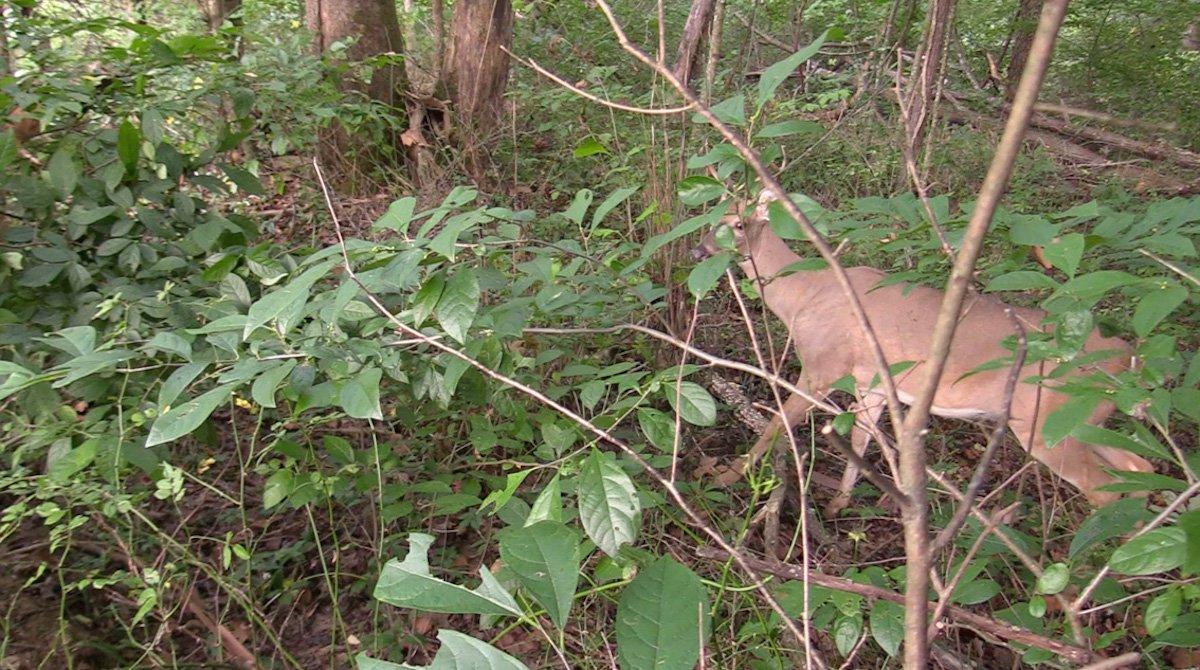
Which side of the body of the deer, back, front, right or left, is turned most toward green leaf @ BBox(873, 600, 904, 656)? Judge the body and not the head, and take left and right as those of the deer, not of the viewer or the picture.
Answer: left

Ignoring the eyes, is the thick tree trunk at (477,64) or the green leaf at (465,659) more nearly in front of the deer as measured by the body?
the thick tree trunk

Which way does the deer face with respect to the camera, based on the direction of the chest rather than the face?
to the viewer's left

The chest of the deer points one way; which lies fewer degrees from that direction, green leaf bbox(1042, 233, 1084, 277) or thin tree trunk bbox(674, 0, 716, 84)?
the thin tree trunk

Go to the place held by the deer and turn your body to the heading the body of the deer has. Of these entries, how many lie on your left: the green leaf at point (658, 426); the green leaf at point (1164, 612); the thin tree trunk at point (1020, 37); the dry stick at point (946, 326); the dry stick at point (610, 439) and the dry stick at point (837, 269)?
5

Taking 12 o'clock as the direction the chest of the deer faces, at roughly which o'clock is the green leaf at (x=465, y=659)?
The green leaf is roughly at 9 o'clock from the deer.

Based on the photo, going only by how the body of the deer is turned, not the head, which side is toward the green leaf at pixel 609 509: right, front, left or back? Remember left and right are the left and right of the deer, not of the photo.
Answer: left

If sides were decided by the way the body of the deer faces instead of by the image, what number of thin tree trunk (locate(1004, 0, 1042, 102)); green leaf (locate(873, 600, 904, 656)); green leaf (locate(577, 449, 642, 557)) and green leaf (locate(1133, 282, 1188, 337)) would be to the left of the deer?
3

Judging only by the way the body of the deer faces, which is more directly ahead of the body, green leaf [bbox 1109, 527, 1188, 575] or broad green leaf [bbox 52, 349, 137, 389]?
the broad green leaf
